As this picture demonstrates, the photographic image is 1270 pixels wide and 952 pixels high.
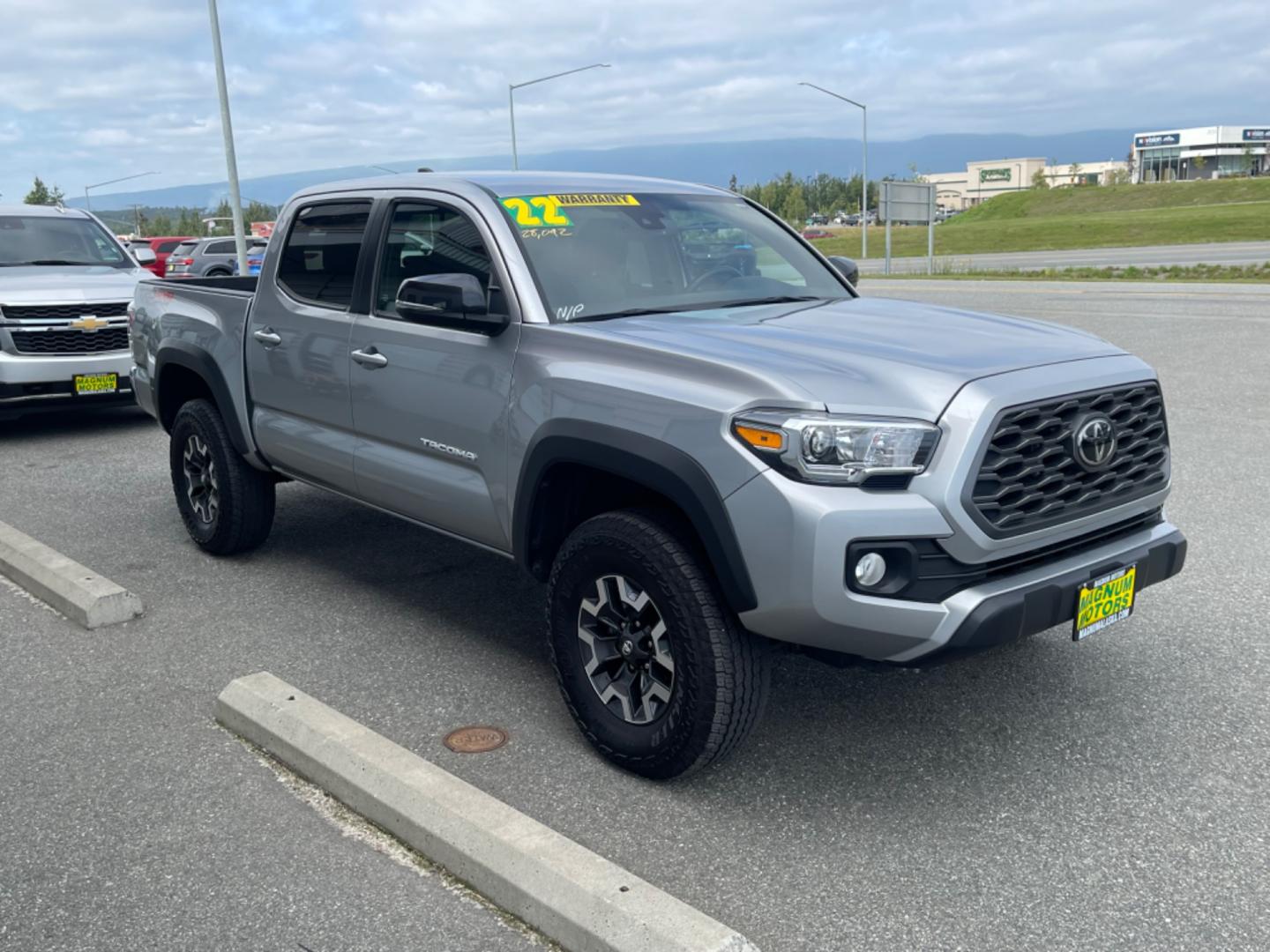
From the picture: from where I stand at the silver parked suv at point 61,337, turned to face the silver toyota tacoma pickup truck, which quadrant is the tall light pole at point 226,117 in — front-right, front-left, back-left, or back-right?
back-left

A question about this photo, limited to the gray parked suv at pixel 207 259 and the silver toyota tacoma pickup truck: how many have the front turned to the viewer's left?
0

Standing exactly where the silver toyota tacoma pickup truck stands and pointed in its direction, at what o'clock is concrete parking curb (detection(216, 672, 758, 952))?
The concrete parking curb is roughly at 3 o'clock from the silver toyota tacoma pickup truck.

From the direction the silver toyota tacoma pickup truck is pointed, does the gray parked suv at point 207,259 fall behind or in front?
behind

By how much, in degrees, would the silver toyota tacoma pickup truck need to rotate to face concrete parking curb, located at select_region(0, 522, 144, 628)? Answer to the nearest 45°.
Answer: approximately 180°

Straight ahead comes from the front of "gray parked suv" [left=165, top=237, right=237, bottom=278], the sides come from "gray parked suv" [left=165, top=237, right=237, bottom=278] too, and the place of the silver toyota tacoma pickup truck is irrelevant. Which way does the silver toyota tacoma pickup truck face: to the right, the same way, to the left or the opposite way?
to the right

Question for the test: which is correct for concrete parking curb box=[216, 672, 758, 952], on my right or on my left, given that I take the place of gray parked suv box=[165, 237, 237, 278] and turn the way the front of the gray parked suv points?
on my right

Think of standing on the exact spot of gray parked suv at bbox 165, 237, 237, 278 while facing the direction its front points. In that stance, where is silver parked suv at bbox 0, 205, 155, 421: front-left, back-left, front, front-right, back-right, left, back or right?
back-right

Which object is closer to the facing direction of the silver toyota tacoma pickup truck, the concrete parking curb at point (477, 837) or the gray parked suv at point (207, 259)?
the concrete parking curb

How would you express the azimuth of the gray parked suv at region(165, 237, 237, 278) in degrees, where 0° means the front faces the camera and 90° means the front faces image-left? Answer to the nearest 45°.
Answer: approximately 225°

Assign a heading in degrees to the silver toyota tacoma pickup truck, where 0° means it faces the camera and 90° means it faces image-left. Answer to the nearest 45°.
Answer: approximately 315°

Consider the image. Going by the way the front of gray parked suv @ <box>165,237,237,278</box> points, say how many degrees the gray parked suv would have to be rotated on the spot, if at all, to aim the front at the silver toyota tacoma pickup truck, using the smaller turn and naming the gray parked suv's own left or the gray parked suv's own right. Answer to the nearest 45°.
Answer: approximately 135° to the gray parked suv's own right

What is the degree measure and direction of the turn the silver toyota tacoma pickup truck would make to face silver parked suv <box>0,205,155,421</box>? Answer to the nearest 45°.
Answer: approximately 180°

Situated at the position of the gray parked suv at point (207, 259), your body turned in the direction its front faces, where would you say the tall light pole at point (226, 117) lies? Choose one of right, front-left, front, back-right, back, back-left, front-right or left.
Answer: back-right

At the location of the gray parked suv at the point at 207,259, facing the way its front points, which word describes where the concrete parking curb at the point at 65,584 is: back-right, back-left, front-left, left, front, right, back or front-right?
back-right
